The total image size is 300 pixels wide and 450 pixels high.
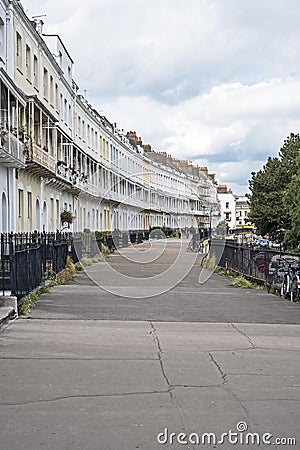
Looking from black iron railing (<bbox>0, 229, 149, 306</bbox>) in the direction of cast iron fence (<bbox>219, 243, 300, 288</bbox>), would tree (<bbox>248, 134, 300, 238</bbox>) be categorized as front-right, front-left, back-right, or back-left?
front-left

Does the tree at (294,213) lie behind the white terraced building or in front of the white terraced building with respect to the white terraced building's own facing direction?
in front

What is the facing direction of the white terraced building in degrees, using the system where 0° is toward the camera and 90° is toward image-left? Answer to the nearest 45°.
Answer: approximately 315°

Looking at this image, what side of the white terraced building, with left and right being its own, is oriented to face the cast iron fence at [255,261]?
front

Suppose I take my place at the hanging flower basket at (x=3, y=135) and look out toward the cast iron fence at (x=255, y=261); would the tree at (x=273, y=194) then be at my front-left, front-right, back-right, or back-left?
front-left

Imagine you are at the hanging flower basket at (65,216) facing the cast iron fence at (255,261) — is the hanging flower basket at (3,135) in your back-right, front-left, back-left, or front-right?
front-right
